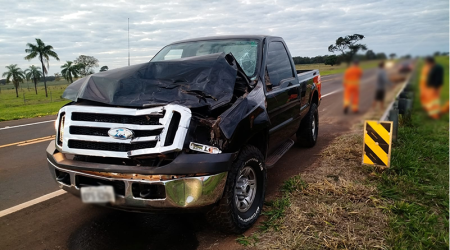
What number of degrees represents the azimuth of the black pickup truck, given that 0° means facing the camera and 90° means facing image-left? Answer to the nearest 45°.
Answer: approximately 45°

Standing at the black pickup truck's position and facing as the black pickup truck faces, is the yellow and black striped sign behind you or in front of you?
behind
